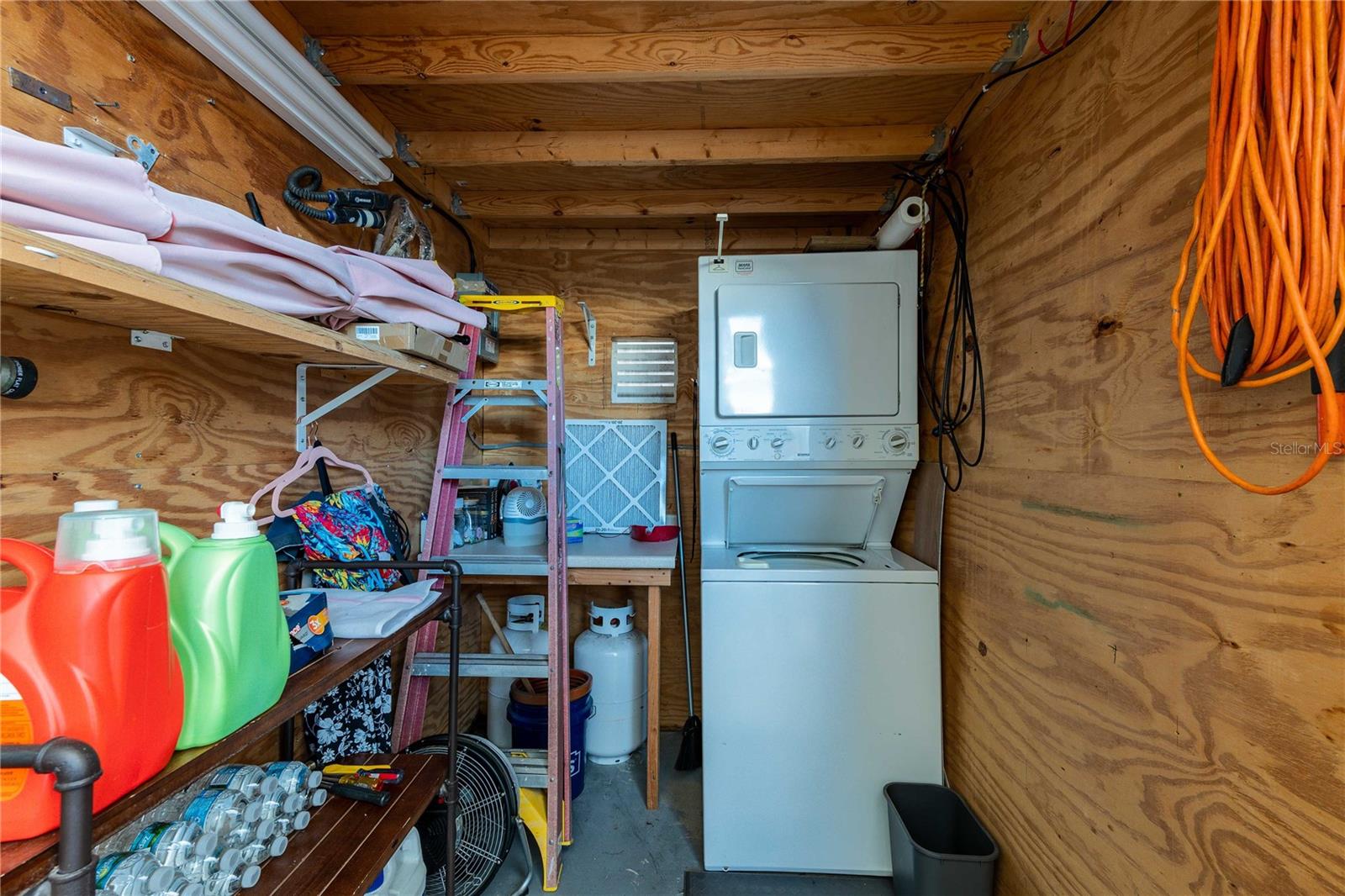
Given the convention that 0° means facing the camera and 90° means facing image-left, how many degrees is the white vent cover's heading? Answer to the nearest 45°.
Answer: approximately 0°

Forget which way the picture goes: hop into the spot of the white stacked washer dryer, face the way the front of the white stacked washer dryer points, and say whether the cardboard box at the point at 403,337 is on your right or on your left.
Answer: on your right

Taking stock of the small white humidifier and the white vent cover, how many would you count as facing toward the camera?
2

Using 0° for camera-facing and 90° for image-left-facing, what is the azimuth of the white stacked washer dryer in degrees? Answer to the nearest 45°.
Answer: approximately 0°

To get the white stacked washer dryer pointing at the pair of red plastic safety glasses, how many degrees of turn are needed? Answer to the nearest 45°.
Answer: approximately 135° to its right
